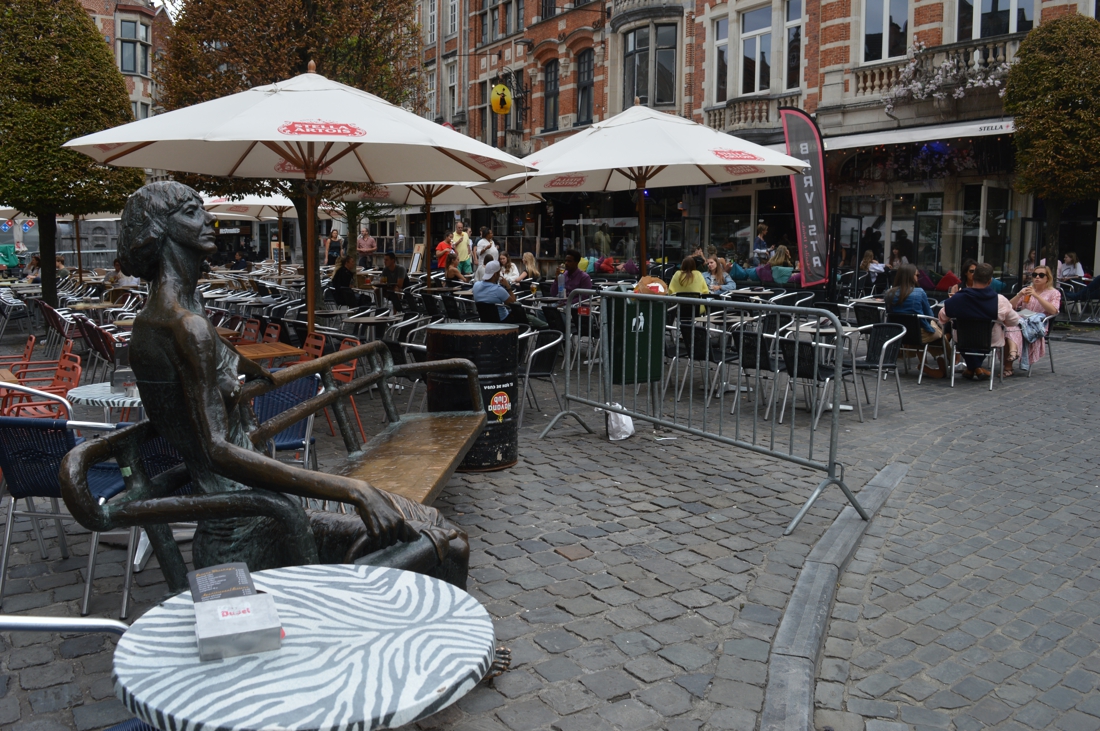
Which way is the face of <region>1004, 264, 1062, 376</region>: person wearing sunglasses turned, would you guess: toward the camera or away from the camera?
toward the camera

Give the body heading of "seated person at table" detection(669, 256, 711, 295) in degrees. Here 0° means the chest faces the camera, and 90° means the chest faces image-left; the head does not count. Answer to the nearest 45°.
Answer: approximately 180°

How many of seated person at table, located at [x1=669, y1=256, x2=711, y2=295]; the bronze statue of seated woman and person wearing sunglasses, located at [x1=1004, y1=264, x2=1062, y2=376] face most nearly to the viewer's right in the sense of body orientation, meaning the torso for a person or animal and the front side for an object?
1

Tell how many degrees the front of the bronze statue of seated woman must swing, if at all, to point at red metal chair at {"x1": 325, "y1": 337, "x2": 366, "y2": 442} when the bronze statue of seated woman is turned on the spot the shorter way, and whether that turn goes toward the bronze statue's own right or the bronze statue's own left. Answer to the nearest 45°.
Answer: approximately 90° to the bronze statue's own left

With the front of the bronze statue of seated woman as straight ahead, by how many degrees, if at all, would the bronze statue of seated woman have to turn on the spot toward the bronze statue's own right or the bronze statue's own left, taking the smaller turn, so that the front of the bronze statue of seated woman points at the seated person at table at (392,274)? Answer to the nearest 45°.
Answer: approximately 90° to the bronze statue's own left

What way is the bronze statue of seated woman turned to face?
to the viewer's right

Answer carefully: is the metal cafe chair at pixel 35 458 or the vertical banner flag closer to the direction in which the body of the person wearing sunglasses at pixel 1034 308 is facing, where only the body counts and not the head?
the metal cafe chair

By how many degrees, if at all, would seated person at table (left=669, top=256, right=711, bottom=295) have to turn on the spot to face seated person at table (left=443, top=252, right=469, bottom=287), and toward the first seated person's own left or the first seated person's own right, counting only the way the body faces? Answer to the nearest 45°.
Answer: approximately 45° to the first seated person's own left

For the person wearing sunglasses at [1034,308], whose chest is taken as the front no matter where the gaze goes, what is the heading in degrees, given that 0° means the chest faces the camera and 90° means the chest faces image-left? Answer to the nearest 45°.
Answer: approximately 45°

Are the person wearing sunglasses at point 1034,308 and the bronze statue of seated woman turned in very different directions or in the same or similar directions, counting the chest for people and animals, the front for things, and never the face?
very different directions

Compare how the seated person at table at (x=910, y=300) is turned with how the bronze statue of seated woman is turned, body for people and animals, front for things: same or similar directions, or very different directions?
same or similar directions
